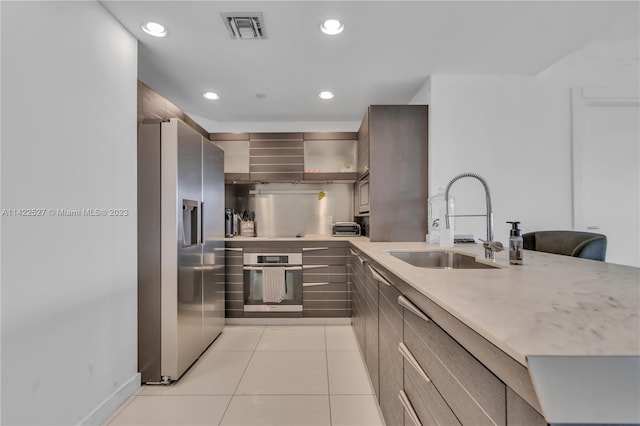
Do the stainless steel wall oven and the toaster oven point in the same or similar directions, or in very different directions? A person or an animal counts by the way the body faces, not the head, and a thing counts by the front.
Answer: same or similar directions

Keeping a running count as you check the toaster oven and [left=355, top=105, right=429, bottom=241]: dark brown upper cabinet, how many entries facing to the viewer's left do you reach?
1

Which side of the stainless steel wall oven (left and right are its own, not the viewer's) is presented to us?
front

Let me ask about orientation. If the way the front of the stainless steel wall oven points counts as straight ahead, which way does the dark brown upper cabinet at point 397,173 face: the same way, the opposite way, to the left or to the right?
to the right

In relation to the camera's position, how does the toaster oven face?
facing the viewer

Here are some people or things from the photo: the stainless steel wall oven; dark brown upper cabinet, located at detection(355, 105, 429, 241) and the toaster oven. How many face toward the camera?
2

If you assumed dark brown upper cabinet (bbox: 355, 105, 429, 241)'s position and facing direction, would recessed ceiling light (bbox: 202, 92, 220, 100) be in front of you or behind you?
in front

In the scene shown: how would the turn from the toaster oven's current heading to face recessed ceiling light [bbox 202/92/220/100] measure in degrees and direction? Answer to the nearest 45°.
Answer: approximately 45° to its right

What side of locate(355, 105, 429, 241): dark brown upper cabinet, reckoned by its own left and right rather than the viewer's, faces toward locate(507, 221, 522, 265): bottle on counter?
left

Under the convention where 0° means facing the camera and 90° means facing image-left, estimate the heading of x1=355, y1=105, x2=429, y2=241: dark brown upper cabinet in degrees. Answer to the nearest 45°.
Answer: approximately 90°

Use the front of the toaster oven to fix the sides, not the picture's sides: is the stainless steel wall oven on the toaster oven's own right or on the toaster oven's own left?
on the toaster oven's own right
